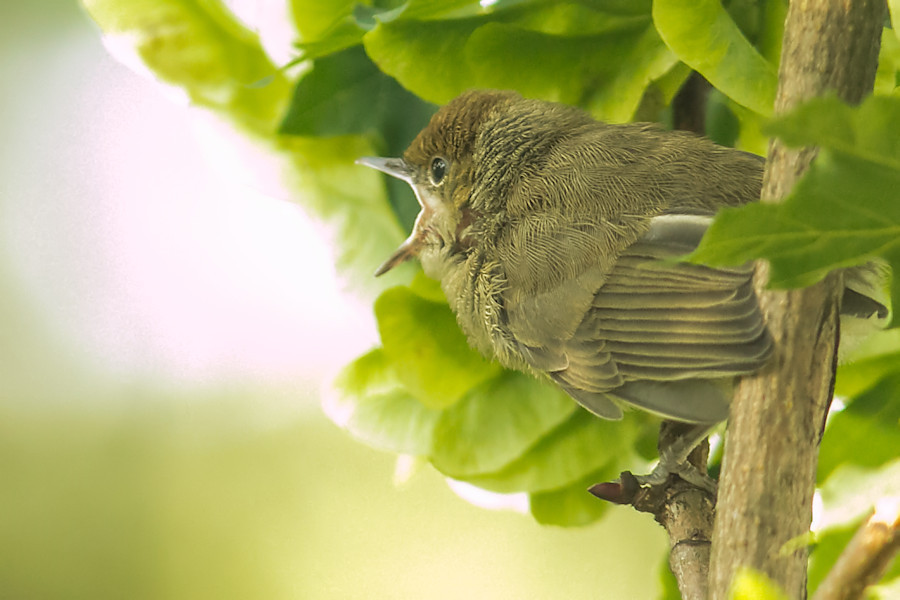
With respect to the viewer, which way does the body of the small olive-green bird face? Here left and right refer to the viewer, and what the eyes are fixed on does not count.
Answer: facing to the left of the viewer
